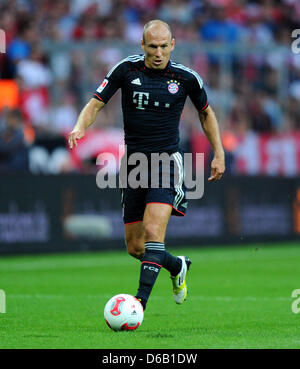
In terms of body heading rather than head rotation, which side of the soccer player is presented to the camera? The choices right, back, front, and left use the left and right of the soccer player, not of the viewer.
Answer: front

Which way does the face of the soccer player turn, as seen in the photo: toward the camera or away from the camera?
toward the camera
